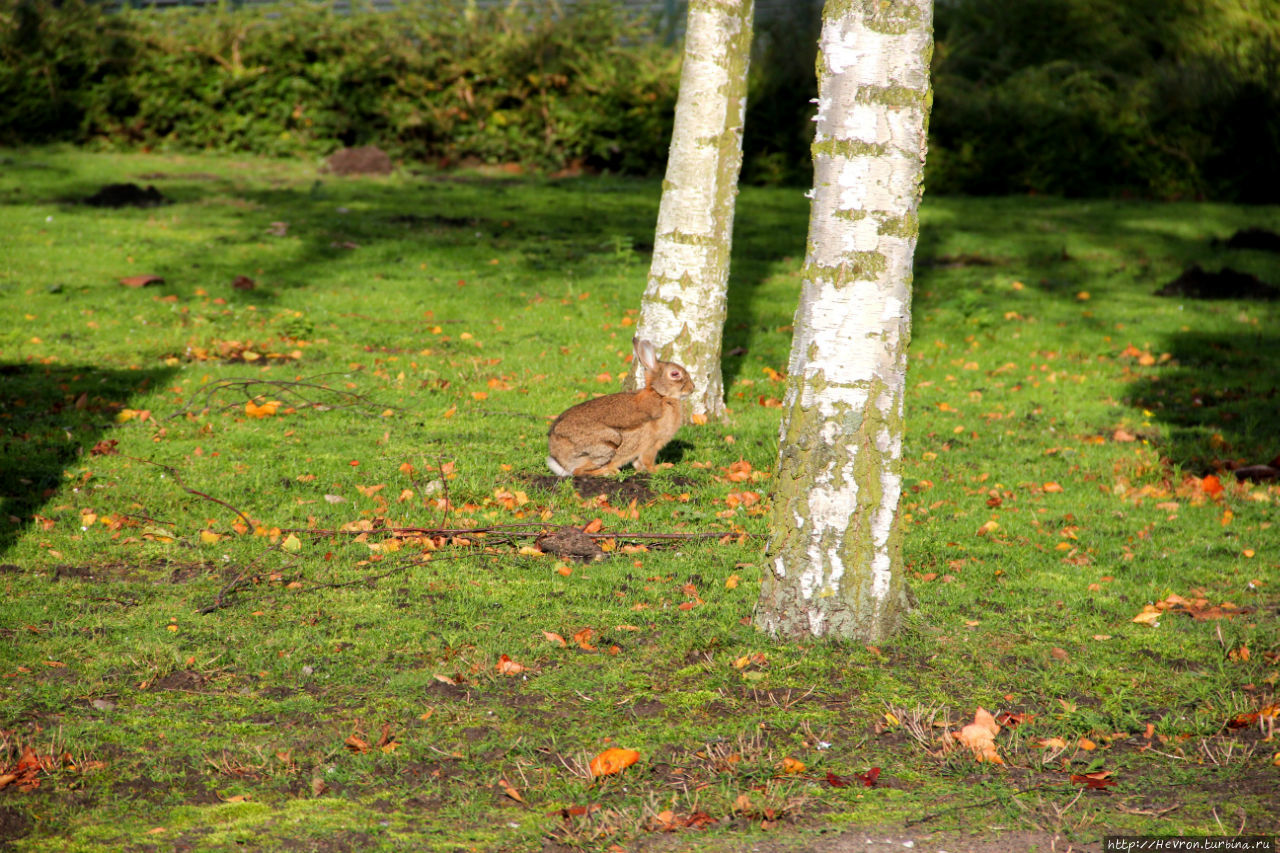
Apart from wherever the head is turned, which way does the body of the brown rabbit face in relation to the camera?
to the viewer's right

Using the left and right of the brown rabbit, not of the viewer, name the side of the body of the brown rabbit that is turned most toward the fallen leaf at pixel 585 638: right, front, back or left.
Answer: right

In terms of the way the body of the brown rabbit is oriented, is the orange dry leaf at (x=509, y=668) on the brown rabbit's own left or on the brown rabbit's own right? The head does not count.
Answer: on the brown rabbit's own right

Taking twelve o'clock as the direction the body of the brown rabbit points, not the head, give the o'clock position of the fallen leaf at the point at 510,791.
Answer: The fallen leaf is roughly at 3 o'clock from the brown rabbit.

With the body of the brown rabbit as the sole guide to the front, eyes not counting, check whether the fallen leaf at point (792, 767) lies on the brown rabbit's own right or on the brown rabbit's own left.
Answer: on the brown rabbit's own right

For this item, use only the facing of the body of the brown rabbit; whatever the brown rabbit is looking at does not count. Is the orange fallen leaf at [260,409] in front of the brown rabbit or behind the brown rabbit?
behind

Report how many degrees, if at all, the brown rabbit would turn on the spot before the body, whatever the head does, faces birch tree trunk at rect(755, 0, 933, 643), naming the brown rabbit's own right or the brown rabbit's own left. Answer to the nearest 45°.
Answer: approximately 90° to the brown rabbit's own right

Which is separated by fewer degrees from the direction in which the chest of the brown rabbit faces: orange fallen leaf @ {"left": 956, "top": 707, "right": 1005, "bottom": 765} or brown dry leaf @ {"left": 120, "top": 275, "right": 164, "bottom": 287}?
the orange fallen leaf

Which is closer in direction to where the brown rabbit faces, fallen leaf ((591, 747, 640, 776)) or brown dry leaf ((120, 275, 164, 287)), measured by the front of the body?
the fallen leaf

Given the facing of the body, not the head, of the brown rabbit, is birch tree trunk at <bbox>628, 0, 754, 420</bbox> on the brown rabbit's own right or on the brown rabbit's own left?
on the brown rabbit's own left

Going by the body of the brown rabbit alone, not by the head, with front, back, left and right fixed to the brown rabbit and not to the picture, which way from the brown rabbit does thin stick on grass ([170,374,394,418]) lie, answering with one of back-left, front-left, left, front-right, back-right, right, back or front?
back-left
